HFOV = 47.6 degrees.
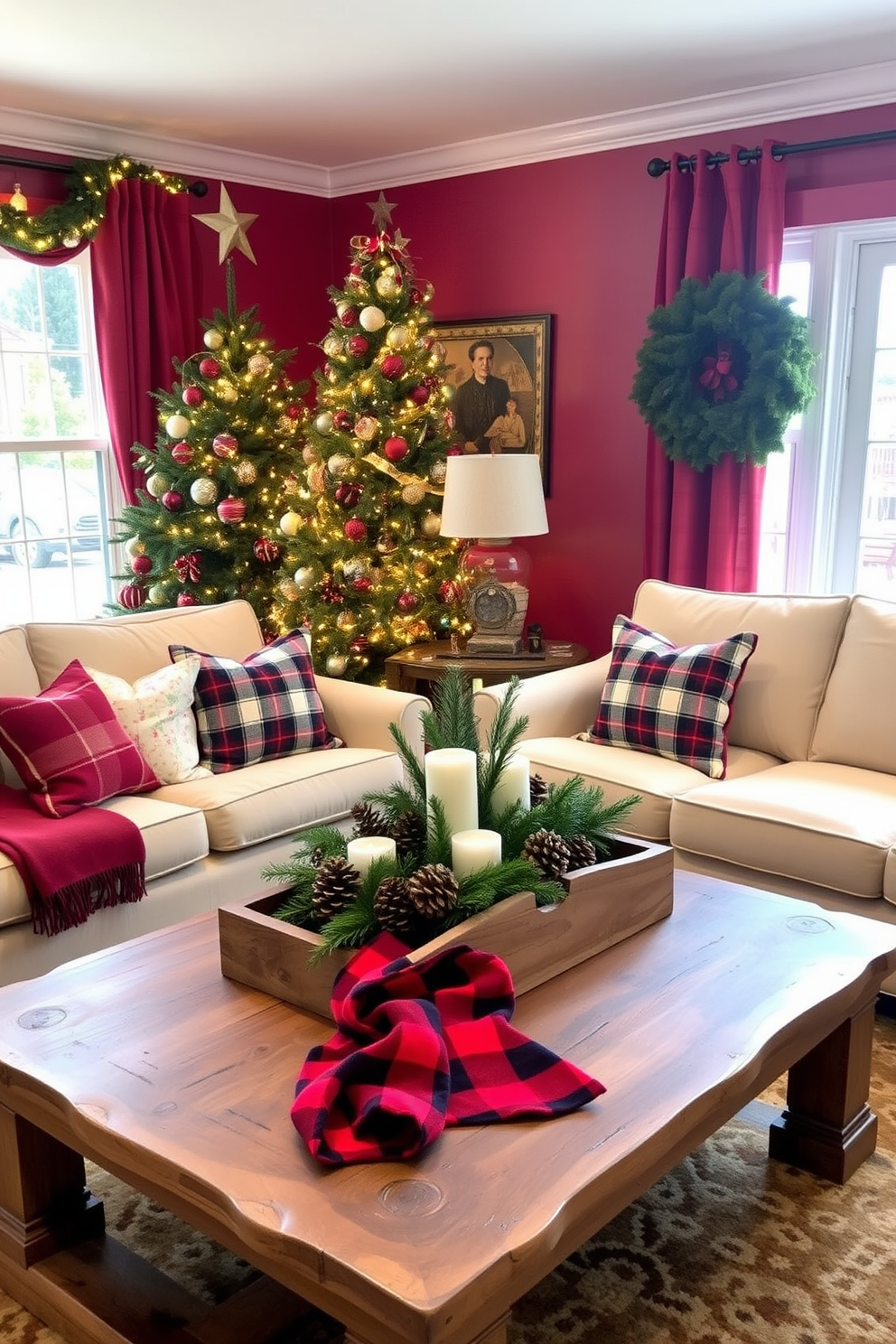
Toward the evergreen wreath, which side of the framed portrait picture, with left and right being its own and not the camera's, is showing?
left

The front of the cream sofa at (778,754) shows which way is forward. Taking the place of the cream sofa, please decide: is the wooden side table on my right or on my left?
on my right

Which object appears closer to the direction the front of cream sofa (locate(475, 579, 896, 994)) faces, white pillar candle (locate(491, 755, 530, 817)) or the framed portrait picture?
the white pillar candle

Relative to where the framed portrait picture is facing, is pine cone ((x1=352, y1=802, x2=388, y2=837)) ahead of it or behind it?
ahead

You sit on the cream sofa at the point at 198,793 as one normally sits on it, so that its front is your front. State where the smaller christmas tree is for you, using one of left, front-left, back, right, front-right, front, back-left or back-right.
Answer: back-left

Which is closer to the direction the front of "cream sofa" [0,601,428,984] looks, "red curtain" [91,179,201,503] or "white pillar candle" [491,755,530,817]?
the white pillar candle

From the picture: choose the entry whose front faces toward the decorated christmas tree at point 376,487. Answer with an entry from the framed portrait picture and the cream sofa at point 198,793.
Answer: the framed portrait picture

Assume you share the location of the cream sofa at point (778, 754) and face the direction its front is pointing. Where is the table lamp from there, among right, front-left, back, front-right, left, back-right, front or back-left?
right

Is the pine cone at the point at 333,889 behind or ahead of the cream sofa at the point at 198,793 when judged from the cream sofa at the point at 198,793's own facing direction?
ahead
